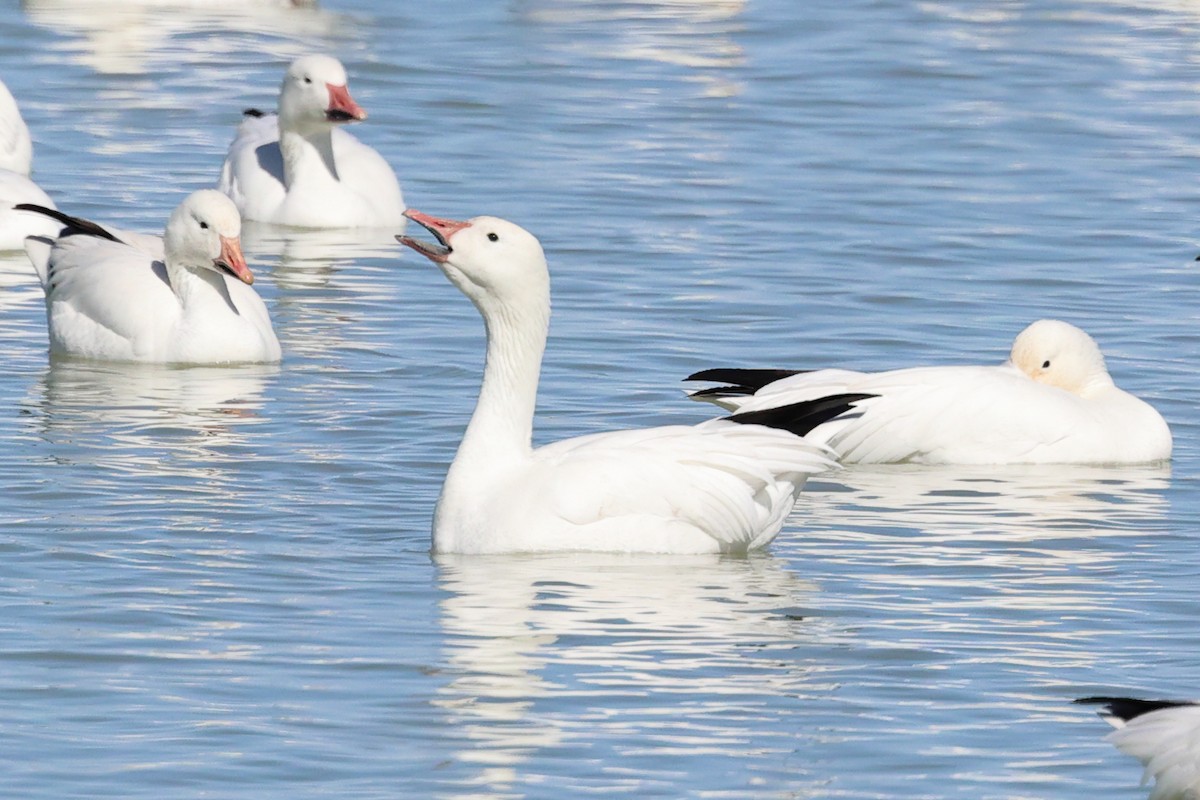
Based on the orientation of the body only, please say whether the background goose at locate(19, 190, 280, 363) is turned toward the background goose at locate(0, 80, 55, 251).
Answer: no

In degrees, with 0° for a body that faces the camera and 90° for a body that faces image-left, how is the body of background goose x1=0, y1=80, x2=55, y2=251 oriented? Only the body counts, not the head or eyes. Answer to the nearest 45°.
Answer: approximately 90°

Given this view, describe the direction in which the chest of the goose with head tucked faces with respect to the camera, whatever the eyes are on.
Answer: to the viewer's right

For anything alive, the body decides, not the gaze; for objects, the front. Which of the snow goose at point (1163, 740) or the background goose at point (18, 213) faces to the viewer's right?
the snow goose

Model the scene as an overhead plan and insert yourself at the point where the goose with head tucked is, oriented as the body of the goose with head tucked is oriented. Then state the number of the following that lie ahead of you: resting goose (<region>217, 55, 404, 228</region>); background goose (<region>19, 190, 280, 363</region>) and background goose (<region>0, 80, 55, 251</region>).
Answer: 0

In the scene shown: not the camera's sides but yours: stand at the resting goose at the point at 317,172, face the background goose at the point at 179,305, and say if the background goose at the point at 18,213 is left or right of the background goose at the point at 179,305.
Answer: right

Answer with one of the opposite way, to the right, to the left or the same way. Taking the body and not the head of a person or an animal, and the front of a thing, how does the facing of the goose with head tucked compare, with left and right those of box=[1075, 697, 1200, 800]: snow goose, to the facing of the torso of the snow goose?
the same way

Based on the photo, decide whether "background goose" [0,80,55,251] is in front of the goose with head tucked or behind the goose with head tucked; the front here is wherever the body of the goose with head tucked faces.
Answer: behind

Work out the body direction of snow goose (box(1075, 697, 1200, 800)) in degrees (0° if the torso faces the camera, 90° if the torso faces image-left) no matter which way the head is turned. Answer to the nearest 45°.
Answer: approximately 270°

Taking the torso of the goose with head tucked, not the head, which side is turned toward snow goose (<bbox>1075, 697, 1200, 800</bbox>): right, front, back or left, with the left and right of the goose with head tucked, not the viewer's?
right

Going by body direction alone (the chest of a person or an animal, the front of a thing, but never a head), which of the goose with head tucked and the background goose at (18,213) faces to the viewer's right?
the goose with head tucked
